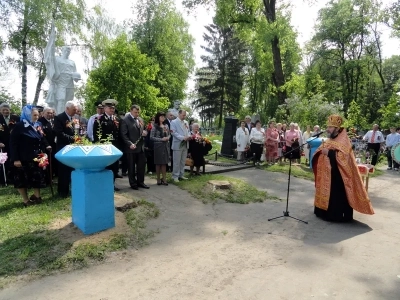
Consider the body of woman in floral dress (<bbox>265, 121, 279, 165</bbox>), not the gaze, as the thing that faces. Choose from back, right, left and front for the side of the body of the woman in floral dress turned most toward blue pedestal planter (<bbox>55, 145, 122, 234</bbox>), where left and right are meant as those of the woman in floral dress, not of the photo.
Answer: front

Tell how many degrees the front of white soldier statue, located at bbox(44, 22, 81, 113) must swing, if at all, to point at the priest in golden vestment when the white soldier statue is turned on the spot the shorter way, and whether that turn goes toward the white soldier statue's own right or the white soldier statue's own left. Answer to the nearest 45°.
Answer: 0° — it already faces them

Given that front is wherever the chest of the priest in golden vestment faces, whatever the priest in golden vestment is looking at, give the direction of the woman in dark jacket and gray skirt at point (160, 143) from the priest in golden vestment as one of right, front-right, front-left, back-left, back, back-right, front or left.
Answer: front-right

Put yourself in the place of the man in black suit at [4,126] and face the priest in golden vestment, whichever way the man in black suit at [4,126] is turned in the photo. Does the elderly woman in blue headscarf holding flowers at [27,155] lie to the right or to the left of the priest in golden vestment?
right

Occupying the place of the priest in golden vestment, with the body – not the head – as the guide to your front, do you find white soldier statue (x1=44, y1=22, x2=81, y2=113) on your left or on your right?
on your right

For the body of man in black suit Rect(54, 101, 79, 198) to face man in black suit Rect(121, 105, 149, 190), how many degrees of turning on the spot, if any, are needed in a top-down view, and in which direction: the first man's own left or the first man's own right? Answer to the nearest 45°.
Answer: approximately 45° to the first man's own left

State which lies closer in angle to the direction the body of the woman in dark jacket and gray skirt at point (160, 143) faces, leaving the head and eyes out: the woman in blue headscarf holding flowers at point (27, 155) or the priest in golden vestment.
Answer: the priest in golden vestment

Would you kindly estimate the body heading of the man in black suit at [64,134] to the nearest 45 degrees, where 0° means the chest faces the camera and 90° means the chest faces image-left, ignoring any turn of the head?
approximately 315°

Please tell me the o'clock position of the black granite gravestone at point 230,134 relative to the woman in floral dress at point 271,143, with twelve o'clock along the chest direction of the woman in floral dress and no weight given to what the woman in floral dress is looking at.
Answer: The black granite gravestone is roughly at 4 o'clock from the woman in floral dress.

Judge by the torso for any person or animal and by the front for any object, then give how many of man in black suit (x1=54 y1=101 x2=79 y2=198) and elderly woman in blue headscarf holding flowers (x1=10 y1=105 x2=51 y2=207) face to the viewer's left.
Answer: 0

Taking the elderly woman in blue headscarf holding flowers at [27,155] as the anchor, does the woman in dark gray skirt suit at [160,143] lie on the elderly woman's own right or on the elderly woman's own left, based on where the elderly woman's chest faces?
on the elderly woman's own left

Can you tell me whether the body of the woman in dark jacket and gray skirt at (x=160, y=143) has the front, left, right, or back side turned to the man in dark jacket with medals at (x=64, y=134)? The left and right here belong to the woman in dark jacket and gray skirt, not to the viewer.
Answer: right
